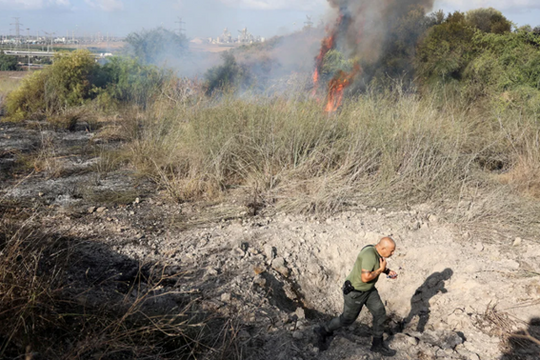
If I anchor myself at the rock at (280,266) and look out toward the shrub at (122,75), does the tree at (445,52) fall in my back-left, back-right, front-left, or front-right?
front-right

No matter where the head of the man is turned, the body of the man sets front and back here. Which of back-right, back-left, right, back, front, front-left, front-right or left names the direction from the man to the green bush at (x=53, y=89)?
back-left

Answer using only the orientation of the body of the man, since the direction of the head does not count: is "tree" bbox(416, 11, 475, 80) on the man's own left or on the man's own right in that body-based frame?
on the man's own left

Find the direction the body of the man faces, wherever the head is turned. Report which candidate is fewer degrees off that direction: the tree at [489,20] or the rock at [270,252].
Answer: the tree

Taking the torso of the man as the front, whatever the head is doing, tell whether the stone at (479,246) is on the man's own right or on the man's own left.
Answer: on the man's own left

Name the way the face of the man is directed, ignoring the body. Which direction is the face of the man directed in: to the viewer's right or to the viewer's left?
to the viewer's right

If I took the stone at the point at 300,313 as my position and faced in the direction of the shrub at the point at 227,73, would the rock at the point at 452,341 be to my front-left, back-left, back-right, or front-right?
back-right

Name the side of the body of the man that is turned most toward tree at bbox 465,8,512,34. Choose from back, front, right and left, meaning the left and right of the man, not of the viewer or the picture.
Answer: left

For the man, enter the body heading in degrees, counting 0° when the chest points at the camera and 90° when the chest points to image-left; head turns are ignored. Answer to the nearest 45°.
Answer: approximately 270°
